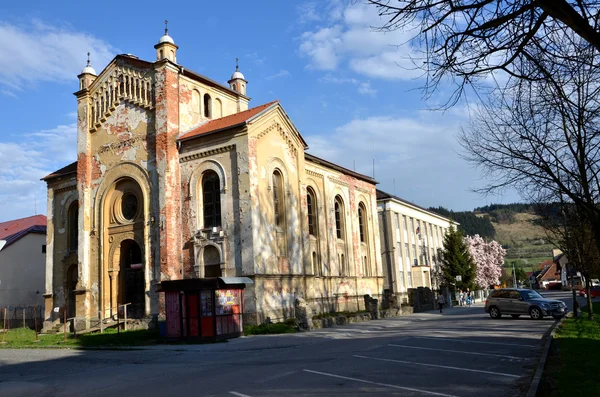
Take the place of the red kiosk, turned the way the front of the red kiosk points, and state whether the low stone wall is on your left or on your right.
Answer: on your left

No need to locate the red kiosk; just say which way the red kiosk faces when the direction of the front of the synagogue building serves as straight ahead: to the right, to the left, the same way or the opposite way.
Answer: to the left

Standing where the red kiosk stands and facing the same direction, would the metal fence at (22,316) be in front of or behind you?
behind

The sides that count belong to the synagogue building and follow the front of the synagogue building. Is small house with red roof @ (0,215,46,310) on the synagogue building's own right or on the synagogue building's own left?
on the synagogue building's own right

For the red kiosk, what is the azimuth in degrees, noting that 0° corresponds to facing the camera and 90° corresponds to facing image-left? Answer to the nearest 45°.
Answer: approximately 315°

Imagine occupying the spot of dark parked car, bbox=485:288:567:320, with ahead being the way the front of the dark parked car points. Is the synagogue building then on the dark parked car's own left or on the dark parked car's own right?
on the dark parked car's own right
